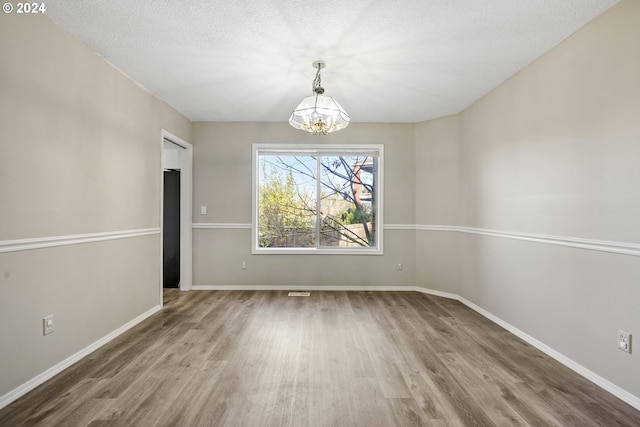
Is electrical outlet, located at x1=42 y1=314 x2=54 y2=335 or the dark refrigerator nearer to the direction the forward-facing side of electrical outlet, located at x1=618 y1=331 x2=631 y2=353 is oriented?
the electrical outlet

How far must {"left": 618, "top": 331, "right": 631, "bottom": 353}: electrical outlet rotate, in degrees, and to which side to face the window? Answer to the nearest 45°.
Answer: approximately 45° to its right

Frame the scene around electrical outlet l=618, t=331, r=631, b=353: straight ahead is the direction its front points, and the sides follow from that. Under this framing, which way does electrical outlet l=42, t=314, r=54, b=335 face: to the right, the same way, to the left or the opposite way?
the opposite way

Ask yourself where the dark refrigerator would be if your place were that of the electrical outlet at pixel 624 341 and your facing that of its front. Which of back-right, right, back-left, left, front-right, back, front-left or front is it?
front-right

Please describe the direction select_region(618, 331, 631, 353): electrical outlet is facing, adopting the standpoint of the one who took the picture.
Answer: facing the viewer and to the left of the viewer

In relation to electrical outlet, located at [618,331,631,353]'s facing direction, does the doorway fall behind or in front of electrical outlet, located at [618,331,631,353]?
in front

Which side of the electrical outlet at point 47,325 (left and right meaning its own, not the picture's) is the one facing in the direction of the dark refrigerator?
left

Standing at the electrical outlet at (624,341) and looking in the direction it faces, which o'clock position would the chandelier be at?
The chandelier is roughly at 1 o'clock from the electrical outlet.

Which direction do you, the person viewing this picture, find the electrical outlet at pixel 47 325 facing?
facing the viewer and to the right of the viewer

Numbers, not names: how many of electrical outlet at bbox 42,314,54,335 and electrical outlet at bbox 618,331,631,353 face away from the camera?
0

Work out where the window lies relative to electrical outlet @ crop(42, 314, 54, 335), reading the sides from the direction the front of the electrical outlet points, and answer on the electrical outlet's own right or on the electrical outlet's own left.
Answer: on the electrical outlet's own left

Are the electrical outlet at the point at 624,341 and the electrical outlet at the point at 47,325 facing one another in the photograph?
yes

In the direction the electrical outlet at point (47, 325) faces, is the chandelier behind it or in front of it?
in front
